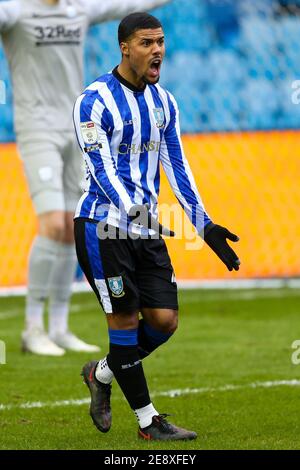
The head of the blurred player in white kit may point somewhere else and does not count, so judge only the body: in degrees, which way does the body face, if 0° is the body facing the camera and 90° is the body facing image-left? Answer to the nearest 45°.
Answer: approximately 315°
